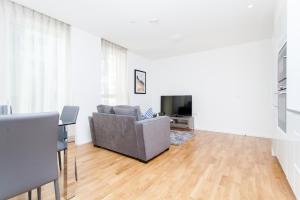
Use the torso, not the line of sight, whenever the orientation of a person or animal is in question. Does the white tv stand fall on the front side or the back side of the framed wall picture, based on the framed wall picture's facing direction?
on the front side

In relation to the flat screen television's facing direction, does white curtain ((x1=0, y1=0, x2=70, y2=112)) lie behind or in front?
in front

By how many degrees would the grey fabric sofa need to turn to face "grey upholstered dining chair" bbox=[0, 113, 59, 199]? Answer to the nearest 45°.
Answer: approximately 180°

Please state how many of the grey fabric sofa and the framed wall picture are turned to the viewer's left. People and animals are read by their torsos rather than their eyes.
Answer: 0

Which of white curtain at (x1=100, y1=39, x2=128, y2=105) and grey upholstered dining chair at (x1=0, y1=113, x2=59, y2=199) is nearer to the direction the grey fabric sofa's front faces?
the white curtain

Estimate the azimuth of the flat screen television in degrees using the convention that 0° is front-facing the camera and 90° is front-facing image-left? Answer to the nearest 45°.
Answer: approximately 45°

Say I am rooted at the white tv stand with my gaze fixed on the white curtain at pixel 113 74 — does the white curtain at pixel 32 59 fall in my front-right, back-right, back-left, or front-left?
front-left

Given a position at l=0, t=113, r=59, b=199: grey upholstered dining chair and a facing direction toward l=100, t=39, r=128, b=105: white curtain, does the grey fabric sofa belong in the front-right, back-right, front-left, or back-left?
front-right

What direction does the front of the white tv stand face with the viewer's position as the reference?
facing the viewer and to the left of the viewer

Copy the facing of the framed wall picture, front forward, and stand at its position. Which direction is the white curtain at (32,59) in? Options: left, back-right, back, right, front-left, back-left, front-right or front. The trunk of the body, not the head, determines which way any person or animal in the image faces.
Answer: right

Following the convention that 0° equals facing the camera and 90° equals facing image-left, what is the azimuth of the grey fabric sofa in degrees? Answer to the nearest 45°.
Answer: approximately 225°

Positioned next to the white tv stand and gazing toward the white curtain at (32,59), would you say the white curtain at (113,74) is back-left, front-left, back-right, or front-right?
front-right

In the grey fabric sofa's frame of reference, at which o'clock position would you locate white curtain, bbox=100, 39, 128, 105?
The white curtain is roughly at 10 o'clock from the grey fabric sofa.

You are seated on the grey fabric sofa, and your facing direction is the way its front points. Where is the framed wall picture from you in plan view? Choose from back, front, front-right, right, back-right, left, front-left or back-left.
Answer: front-left

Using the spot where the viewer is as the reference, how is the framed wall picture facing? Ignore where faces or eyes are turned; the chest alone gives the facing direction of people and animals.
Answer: facing the viewer and to the right of the viewer

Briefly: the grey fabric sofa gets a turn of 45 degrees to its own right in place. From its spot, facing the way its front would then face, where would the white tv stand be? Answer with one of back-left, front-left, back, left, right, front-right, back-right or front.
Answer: front-left

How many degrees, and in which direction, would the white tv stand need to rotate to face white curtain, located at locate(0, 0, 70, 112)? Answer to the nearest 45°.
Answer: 0° — it already faces it
